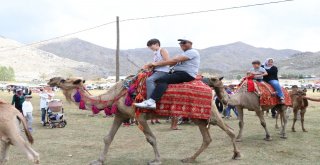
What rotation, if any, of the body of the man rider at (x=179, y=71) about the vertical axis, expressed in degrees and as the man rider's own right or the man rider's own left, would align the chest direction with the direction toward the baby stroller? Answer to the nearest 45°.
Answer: approximately 45° to the man rider's own right

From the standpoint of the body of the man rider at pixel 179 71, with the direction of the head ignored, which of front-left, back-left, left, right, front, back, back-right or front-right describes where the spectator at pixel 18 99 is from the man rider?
front-right

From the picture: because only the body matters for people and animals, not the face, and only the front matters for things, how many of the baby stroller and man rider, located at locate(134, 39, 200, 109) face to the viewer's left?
1

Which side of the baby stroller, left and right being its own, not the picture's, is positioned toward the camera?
front

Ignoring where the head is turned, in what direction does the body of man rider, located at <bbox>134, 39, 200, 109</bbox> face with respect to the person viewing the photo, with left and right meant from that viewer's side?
facing to the left of the viewer

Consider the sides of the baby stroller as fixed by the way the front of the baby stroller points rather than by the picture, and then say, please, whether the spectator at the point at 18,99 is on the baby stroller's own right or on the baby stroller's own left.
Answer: on the baby stroller's own right
